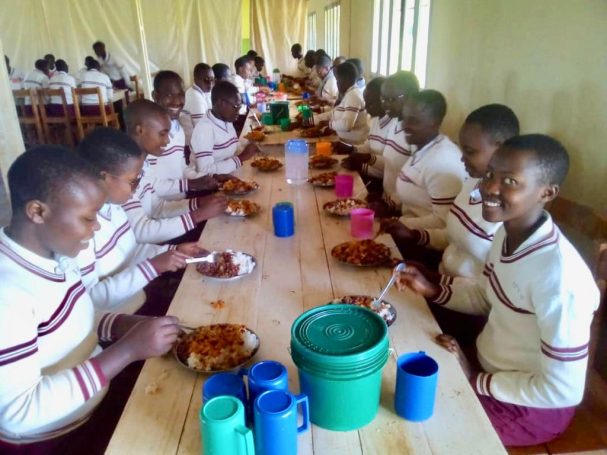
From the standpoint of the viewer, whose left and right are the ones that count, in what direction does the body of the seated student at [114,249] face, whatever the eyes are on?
facing to the right of the viewer

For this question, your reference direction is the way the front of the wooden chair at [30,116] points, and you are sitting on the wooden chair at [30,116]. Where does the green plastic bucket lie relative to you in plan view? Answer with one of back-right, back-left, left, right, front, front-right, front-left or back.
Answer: back

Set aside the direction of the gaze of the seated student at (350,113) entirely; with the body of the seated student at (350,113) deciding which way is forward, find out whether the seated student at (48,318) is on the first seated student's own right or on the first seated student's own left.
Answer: on the first seated student's own left

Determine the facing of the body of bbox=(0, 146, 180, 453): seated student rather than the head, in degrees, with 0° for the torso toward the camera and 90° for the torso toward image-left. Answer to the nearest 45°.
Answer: approximately 315°

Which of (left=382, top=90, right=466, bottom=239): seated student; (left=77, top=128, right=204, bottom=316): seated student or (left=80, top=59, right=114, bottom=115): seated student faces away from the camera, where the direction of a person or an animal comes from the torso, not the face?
(left=80, top=59, right=114, bottom=115): seated student

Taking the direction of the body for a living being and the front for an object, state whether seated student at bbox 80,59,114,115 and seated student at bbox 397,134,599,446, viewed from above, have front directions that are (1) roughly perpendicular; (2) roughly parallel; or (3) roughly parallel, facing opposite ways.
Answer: roughly perpendicular

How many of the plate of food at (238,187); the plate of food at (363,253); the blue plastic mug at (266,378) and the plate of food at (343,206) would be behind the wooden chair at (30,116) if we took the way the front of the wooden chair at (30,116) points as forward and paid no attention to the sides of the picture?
4

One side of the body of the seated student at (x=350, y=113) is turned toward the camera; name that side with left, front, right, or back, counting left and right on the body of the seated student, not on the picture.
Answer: left

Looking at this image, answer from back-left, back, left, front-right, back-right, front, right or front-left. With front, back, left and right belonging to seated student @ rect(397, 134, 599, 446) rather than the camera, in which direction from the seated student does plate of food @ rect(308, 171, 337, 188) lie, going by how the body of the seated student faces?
right

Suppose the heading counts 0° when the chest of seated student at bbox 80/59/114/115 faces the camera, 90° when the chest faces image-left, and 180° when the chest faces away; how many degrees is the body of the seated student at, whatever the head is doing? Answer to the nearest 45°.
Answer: approximately 180°

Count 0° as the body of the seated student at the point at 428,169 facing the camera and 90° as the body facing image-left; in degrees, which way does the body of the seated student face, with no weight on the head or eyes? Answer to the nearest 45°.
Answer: approximately 45°

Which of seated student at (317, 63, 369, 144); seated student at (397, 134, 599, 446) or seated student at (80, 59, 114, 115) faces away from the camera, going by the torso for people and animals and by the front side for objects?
seated student at (80, 59, 114, 115)

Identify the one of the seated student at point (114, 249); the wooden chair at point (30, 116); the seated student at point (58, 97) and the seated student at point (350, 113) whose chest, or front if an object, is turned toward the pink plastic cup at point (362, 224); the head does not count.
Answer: the seated student at point (114, 249)

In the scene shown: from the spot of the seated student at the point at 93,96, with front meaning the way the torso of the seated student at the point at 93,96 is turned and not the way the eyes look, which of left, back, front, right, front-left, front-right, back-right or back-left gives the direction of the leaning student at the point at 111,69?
front

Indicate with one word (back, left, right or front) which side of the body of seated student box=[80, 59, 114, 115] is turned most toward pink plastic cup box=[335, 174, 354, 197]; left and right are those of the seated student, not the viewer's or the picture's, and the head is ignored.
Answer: back

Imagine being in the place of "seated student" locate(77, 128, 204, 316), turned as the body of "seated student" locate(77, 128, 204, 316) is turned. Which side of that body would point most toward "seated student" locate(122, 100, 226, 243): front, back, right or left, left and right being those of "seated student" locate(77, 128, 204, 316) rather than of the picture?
left

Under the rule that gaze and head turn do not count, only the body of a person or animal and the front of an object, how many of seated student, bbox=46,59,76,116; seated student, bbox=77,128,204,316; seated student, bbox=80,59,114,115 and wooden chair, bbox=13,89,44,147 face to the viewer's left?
0

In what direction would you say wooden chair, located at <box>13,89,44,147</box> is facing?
away from the camera

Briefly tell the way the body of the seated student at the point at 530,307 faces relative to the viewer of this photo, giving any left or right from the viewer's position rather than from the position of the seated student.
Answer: facing the viewer and to the left of the viewer

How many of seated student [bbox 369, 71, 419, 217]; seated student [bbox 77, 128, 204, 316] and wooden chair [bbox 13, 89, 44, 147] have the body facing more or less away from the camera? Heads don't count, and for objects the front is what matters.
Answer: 1

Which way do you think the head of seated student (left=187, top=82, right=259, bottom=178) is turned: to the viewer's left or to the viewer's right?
to the viewer's right
